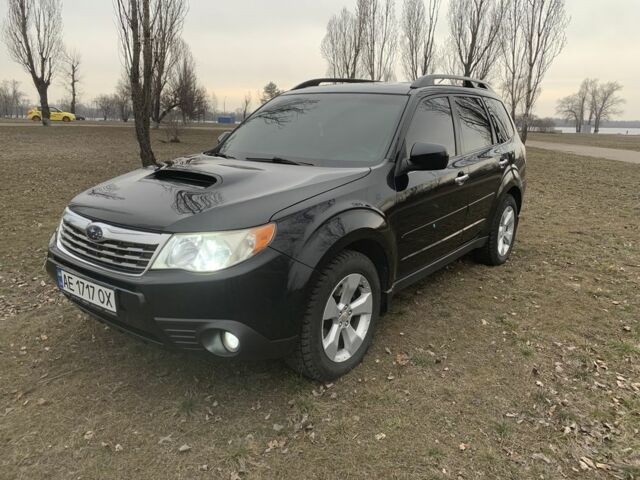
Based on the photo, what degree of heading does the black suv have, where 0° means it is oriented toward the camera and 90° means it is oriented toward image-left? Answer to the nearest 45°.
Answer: approximately 45°

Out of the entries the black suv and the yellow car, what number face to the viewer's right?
1

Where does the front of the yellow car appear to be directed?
to the viewer's right

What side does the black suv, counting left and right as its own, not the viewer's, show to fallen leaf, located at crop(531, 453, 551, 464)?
left

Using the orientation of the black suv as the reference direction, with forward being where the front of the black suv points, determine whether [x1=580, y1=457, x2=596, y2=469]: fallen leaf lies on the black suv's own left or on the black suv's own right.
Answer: on the black suv's own left

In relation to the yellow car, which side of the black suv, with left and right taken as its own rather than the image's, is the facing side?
right
